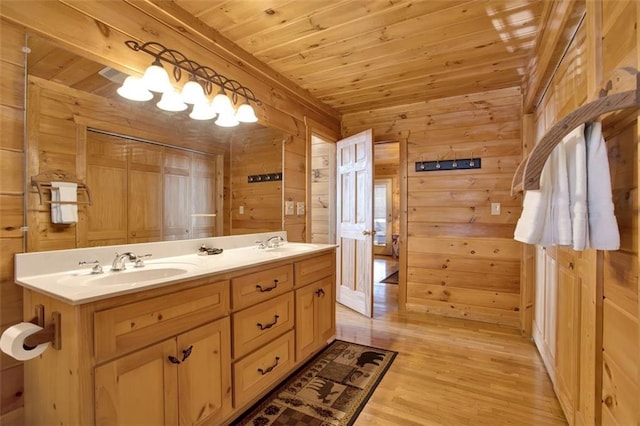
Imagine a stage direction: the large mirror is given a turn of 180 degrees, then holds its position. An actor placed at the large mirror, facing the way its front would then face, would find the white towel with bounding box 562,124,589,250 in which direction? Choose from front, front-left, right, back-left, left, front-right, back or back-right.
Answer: back

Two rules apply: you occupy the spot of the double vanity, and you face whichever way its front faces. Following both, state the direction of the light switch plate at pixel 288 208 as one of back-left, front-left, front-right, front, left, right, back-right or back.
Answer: left

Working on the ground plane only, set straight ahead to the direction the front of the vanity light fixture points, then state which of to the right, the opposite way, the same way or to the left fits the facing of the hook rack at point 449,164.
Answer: to the right

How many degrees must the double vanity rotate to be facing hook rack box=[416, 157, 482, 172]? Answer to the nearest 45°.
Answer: approximately 45° to its left

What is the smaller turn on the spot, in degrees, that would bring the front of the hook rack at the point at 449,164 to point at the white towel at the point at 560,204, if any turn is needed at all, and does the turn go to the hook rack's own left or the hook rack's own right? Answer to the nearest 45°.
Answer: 0° — it already faces it

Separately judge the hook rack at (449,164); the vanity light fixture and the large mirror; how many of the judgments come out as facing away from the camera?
0

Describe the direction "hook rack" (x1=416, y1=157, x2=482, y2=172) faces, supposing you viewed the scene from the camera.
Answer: facing the viewer

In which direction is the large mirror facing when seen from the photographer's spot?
facing the viewer and to the right of the viewer

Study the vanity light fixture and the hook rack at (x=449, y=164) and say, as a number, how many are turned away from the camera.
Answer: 0

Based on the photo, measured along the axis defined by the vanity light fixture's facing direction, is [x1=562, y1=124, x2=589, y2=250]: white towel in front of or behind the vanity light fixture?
in front

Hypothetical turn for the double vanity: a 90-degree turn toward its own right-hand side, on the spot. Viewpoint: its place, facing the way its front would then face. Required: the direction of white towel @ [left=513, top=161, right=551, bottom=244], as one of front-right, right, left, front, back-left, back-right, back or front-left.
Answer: left

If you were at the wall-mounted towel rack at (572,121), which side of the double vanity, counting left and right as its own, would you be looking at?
front
